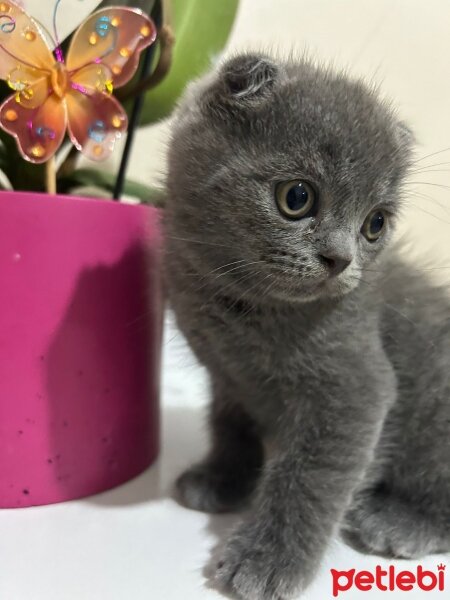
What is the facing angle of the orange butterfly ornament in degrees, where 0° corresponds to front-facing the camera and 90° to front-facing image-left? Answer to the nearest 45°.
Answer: approximately 0°

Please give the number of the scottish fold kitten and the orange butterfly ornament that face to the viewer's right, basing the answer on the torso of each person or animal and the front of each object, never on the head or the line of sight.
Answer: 0

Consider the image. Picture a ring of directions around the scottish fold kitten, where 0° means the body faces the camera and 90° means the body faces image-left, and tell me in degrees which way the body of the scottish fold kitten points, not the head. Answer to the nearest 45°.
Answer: approximately 45°
